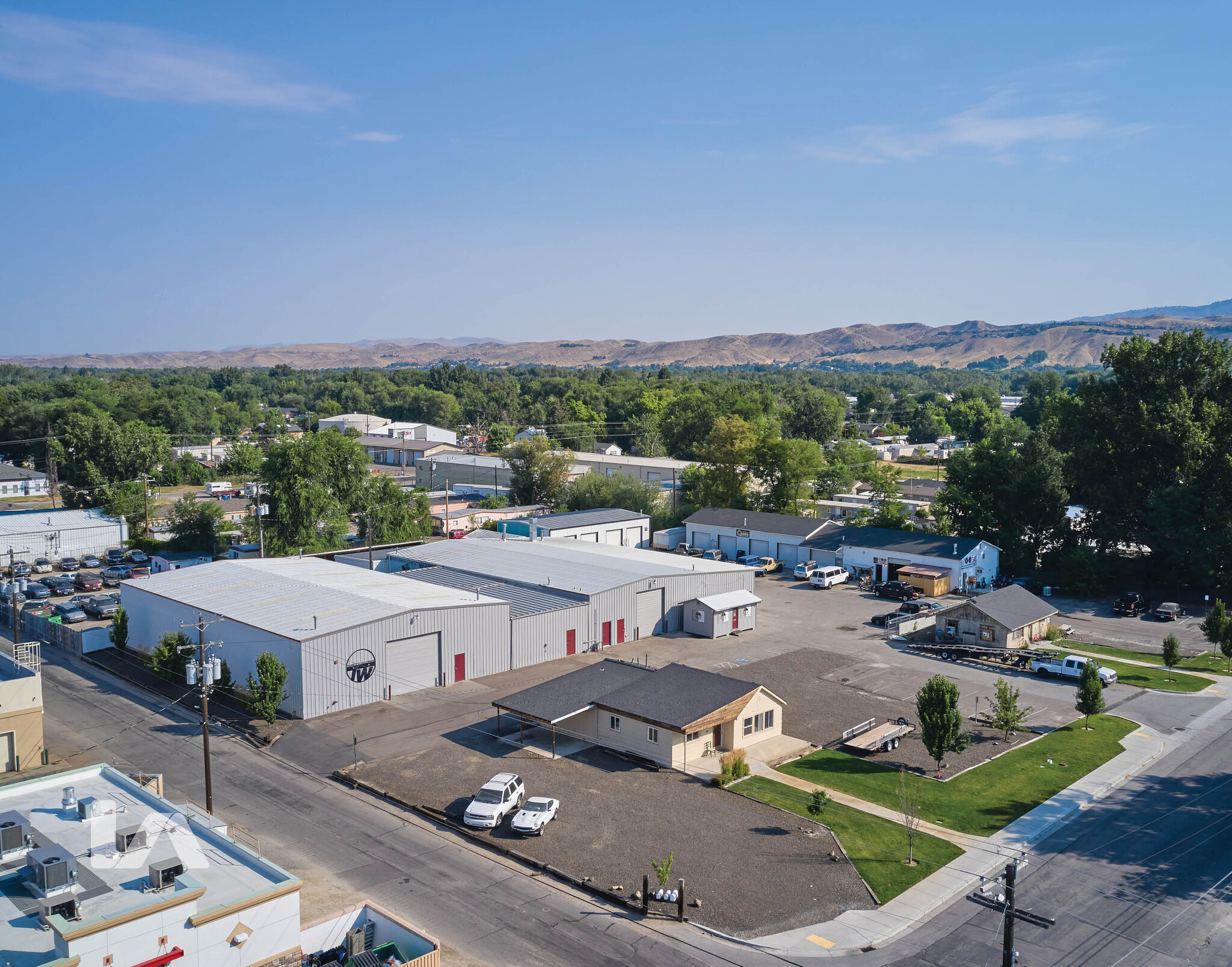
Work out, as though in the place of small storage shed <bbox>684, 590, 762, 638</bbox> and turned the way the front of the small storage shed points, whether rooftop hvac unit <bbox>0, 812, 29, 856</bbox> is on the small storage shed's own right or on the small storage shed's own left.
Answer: on the small storage shed's own right

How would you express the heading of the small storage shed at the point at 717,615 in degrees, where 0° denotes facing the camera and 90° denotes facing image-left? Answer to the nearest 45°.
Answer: approximately 315°

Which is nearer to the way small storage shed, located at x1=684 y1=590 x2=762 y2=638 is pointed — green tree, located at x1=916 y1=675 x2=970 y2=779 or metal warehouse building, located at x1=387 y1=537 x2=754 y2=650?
the green tree

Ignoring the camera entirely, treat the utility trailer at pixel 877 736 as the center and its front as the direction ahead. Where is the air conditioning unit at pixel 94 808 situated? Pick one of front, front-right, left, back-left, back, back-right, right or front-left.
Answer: back

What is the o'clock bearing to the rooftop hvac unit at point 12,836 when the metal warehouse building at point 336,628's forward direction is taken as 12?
The rooftop hvac unit is roughly at 2 o'clock from the metal warehouse building.

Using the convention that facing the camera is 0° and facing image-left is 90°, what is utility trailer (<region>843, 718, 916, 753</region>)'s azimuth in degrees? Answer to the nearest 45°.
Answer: approximately 225°

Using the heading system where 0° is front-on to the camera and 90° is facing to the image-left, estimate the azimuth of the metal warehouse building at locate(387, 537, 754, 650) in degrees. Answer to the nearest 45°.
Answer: approximately 315°
